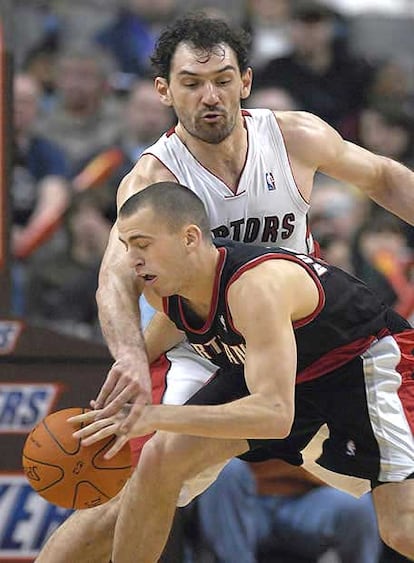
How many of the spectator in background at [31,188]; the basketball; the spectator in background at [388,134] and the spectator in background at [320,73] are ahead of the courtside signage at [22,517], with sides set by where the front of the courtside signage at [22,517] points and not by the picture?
1

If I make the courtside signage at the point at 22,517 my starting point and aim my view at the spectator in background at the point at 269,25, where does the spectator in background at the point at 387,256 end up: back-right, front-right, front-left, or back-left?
front-right

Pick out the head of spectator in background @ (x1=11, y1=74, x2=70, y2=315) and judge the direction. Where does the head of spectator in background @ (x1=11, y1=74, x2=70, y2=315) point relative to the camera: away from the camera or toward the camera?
toward the camera

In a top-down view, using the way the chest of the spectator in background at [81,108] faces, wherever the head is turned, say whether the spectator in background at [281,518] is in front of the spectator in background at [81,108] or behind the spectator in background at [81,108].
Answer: in front

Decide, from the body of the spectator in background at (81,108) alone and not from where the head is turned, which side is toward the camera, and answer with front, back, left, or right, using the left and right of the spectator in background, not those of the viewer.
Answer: front

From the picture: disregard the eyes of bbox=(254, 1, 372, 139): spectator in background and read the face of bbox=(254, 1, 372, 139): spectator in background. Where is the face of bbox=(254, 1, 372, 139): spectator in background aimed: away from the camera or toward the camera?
toward the camera

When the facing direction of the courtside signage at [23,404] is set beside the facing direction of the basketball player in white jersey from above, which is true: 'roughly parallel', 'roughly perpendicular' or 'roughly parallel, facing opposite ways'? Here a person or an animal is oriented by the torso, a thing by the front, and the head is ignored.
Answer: roughly parallel

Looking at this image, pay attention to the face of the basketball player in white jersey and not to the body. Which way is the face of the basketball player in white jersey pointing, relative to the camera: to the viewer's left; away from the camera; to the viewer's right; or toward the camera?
toward the camera

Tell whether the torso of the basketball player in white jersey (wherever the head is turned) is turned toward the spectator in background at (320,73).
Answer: no

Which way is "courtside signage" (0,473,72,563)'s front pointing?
toward the camera

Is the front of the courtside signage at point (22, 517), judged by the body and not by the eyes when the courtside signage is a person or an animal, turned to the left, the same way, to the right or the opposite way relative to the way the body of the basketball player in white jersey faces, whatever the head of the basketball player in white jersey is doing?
the same way

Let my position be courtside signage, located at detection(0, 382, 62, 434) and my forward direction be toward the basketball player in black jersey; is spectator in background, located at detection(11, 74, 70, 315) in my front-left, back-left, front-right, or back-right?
back-left

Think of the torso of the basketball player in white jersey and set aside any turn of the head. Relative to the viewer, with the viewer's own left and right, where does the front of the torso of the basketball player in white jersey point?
facing the viewer
